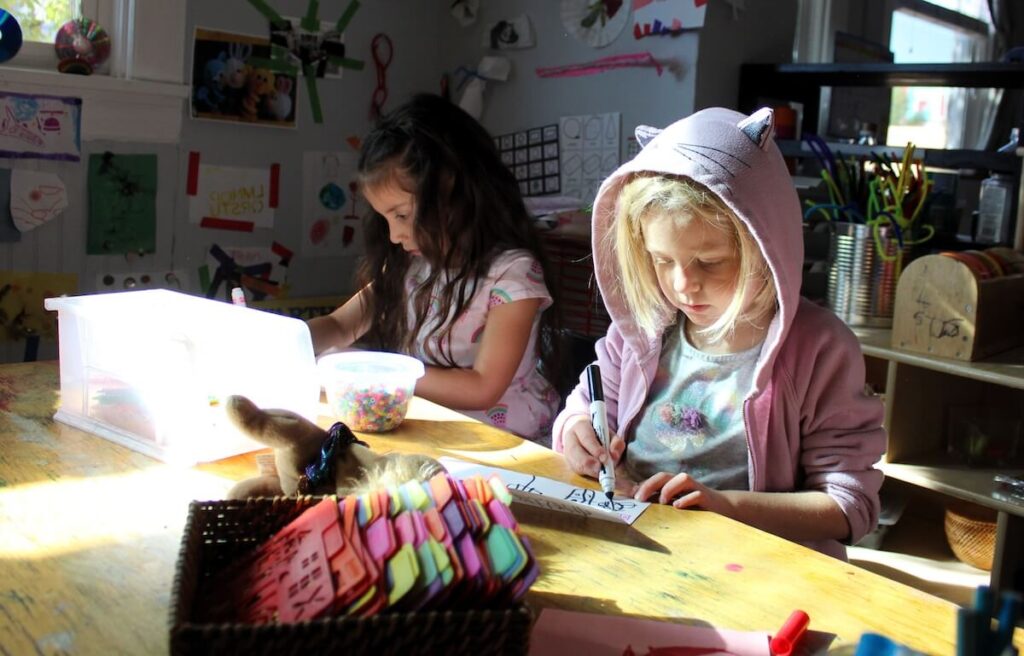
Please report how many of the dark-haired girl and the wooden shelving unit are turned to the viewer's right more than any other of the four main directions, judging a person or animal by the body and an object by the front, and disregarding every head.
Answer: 0

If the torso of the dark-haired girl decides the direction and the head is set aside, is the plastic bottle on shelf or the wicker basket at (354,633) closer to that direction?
the wicker basket

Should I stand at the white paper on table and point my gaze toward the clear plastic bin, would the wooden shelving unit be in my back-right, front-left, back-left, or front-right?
back-right

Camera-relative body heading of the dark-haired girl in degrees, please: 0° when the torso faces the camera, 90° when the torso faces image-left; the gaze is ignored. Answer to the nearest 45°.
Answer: approximately 45°

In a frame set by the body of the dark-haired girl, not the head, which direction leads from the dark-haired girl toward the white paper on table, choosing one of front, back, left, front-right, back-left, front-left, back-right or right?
front-left

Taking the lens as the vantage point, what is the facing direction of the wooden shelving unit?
facing the viewer and to the left of the viewer

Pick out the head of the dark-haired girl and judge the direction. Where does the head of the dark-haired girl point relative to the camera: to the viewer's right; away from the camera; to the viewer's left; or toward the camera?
to the viewer's left

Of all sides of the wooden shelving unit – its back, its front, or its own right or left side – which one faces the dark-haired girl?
front

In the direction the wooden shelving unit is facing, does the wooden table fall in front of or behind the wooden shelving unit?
in front

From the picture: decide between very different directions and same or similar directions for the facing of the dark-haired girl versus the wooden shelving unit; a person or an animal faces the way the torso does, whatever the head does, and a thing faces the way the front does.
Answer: same or similar directions

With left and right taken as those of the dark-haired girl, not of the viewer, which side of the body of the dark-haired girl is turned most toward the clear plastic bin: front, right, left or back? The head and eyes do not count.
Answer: front

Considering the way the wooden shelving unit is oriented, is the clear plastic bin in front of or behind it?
in front

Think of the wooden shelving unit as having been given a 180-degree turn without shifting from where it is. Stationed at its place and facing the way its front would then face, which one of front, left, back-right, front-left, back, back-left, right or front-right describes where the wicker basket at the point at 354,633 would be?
back-right
